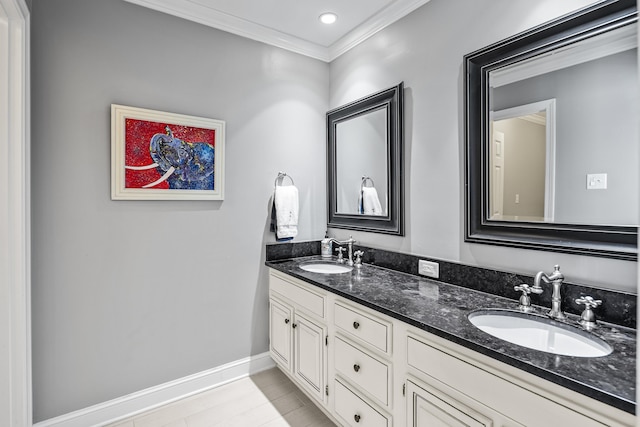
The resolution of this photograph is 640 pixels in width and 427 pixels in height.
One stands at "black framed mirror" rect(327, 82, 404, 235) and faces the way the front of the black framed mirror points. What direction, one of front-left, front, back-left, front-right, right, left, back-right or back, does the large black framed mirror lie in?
left

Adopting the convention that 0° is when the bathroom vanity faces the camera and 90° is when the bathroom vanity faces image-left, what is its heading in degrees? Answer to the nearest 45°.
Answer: approximately 45°

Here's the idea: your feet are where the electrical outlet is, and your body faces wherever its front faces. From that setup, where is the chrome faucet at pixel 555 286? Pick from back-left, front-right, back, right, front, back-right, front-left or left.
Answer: left

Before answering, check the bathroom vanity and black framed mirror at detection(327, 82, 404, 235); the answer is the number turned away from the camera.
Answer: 0

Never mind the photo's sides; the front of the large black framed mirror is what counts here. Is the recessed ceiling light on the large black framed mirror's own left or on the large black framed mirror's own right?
on the large black framed mirror's own right

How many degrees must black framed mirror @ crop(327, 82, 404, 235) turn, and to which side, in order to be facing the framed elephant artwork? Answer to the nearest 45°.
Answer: approximately 45° to its right

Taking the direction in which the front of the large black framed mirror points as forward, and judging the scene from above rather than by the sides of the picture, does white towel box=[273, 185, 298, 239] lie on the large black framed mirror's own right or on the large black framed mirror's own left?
on the large black framed mirror's own right

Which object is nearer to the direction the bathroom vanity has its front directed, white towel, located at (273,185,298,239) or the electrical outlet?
the white towel
